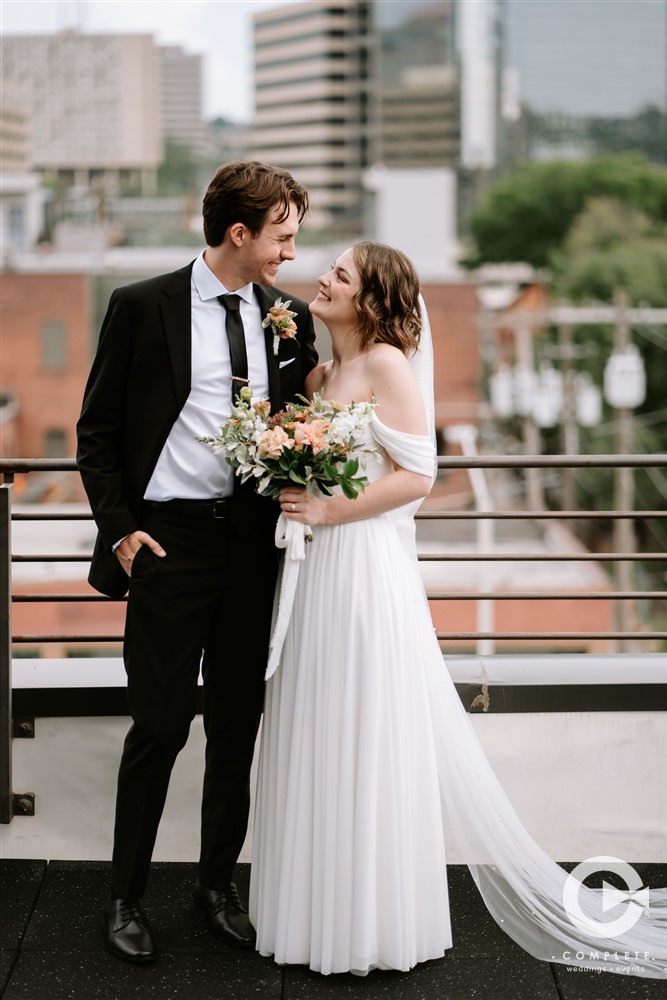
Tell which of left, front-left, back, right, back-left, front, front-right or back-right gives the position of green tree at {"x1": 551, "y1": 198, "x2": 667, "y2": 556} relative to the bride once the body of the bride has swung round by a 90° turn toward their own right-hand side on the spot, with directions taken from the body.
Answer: front-right

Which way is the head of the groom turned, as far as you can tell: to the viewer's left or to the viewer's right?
to the viewer's right

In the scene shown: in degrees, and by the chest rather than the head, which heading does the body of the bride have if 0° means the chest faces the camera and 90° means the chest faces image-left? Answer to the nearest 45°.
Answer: approximately 45°
